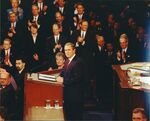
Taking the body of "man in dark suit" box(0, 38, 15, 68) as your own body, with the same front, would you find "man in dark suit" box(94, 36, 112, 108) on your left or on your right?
on your left

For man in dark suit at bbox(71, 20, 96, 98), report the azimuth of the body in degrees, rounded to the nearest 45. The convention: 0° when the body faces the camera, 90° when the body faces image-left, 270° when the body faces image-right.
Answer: approximately 45°

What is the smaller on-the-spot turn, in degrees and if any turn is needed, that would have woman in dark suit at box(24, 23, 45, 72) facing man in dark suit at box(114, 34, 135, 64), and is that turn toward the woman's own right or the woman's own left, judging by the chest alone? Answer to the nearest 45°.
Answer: approximately 90° to the woman's own left

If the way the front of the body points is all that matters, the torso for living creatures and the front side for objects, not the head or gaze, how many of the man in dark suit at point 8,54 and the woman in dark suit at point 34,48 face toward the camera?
2
